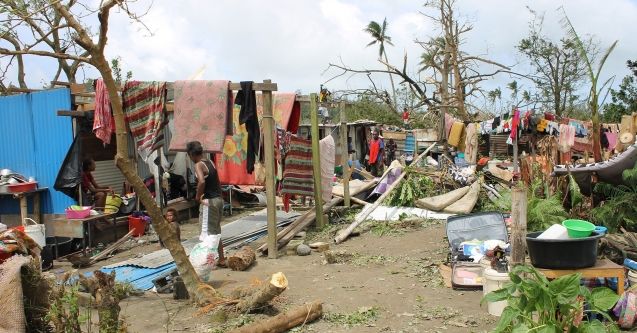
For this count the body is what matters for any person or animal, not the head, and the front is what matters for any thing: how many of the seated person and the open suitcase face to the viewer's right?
1

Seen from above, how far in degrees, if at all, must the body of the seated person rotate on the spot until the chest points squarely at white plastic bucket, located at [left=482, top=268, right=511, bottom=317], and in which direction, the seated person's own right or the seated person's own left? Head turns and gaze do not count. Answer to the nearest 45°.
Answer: approximately 45° to the seated person's own right

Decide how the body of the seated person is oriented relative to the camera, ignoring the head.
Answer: to the viewer's right

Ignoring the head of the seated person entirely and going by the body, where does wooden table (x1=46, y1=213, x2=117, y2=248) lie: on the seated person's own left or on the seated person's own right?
on the seated person's own right

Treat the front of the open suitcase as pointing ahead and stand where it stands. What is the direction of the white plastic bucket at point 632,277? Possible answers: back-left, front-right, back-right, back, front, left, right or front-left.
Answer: front-left

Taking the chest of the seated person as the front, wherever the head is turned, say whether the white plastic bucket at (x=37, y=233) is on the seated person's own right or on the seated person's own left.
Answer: on the seated person's own right

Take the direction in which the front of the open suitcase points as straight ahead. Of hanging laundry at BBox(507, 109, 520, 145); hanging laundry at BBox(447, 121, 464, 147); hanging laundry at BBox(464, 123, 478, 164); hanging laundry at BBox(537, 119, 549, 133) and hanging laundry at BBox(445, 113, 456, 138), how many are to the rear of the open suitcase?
5

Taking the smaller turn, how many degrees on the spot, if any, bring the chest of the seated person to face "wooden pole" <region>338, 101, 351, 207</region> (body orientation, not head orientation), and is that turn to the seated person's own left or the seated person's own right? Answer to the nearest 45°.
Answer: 0° — they already face it

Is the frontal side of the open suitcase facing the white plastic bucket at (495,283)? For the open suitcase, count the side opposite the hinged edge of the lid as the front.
yes

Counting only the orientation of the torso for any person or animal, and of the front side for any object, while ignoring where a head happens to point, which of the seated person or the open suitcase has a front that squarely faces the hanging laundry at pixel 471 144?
the seated person

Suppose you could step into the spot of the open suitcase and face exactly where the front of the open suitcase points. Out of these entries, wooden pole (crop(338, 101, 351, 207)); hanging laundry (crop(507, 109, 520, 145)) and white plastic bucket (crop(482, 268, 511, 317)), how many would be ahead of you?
1
